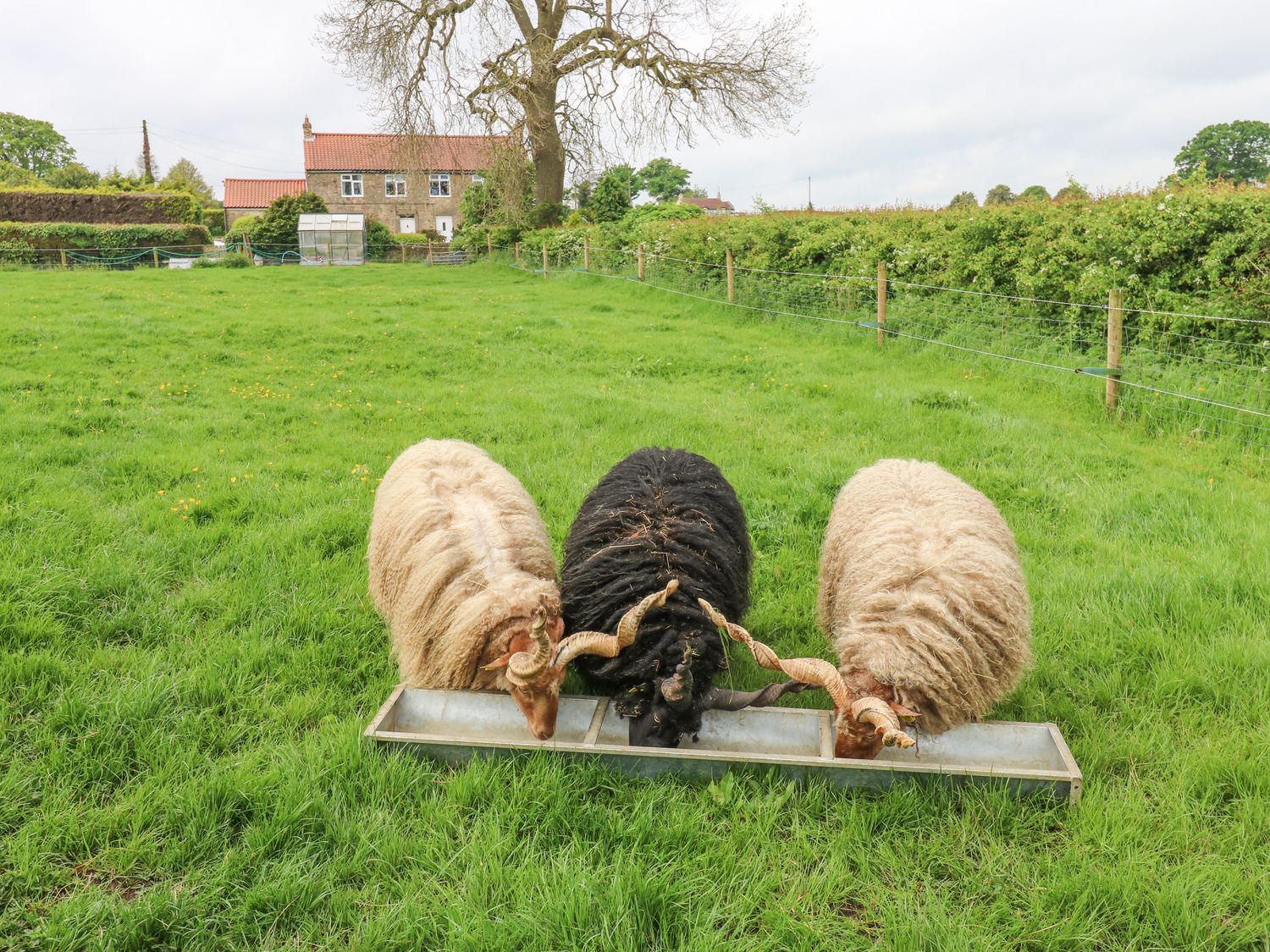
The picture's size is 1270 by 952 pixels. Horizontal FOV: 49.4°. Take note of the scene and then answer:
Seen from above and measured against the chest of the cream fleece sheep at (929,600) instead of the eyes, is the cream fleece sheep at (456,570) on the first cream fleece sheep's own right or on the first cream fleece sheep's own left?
on the first cream fleece sheep's own right

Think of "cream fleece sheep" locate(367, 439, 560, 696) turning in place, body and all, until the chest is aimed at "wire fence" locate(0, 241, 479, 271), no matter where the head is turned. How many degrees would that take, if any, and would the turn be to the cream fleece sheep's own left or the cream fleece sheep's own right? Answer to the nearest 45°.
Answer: approximately 135° to the cream fleece sheep's own left

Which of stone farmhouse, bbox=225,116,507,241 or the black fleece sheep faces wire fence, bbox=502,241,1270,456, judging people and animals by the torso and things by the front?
the stone farmhouse

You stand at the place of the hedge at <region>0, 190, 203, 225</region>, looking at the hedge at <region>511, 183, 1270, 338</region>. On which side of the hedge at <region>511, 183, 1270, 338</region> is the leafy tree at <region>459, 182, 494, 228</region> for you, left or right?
left

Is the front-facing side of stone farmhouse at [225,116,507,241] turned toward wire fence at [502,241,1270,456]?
yes

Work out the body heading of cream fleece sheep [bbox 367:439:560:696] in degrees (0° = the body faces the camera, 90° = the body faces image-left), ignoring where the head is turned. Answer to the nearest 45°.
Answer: approximately 315°

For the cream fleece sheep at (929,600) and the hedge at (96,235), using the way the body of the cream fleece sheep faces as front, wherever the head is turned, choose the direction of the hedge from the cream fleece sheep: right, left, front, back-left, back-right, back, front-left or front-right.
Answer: back-right

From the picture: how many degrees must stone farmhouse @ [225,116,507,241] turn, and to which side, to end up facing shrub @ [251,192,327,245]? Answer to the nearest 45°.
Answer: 0° — it already faces it
